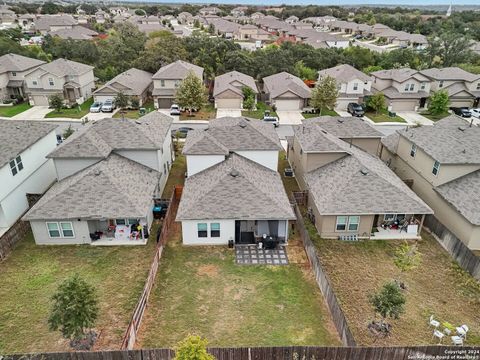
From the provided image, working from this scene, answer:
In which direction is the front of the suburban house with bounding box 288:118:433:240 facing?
away from the camera

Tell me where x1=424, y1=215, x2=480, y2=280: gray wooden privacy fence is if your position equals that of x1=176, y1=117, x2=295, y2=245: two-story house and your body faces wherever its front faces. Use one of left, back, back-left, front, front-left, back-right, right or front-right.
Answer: right

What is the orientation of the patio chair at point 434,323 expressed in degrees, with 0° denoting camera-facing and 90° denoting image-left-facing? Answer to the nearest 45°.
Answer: approximately 315°

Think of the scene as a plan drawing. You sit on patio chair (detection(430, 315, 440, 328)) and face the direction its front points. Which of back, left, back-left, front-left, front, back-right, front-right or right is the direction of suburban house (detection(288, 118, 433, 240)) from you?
back

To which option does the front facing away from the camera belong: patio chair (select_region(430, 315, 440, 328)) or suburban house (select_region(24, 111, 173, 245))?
the suburban house

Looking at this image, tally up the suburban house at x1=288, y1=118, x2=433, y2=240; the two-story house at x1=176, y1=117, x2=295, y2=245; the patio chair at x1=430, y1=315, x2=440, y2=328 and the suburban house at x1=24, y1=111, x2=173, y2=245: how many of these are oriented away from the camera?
3

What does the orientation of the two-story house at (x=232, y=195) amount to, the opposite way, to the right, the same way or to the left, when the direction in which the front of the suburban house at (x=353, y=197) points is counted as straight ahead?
the same way

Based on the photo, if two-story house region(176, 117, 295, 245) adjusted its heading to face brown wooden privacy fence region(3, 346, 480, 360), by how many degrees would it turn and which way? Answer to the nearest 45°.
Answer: approximately 180°

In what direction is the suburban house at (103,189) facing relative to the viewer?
away from the camera

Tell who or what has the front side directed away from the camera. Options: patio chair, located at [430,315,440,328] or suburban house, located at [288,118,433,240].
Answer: the suburban house

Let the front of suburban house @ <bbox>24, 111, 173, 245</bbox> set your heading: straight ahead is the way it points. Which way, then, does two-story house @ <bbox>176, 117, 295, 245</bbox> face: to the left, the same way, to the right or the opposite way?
the same way

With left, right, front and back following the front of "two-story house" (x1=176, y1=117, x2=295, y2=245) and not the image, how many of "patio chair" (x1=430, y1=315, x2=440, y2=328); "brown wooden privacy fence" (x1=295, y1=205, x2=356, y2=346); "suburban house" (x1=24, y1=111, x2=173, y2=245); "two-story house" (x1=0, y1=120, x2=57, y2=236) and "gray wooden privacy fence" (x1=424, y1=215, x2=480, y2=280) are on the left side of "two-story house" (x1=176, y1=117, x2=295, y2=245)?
2

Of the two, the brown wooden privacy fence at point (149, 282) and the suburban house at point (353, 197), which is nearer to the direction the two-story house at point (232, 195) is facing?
the suburban house

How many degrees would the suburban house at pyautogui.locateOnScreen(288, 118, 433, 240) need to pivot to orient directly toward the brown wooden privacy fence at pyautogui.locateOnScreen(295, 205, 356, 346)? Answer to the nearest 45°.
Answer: approximately 180°

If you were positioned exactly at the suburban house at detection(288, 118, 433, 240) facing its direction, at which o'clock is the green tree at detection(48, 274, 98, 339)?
The green tree is roughly at 7 o'clock from the suburban house.

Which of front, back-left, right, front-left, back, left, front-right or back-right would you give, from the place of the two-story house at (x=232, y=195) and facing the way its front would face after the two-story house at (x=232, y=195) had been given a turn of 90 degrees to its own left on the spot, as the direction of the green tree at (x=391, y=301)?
back-left

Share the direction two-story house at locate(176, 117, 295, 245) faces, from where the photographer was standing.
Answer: facing away from the viewer
